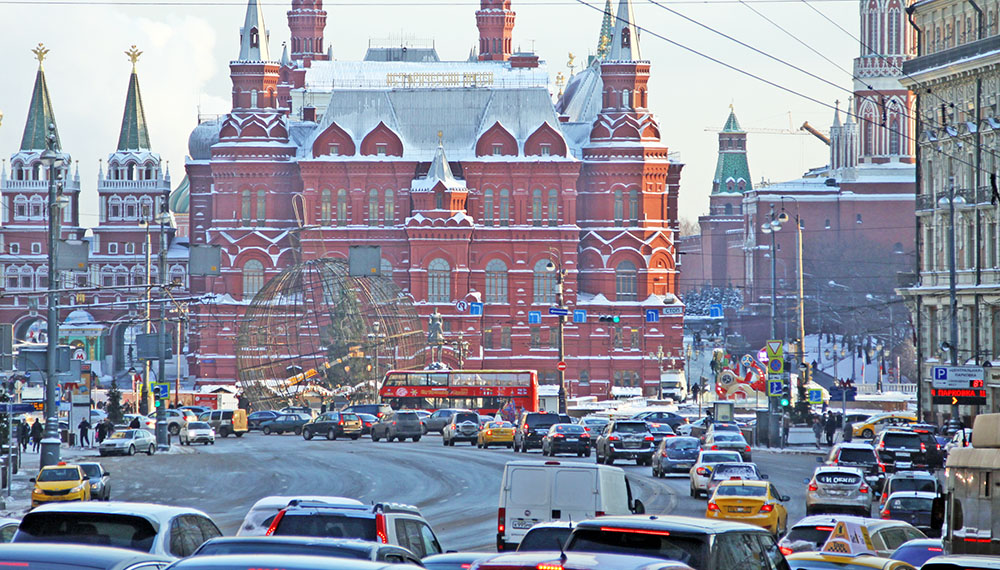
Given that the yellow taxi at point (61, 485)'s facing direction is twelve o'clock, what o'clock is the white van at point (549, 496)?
The white van is roughly at 11 o'clock from the yellow taxi.

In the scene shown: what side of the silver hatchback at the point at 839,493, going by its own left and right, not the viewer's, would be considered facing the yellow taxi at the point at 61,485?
left

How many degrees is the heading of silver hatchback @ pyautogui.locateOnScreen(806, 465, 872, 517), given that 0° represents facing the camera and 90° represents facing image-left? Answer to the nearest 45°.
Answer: approximately 180°

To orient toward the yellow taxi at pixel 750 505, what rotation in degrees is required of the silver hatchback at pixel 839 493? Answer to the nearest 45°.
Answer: approximately 135° to its left

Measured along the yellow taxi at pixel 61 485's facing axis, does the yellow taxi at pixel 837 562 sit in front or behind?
in front

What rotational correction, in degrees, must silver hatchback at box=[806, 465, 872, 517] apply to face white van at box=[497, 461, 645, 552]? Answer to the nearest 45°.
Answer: approximately 135° to its left

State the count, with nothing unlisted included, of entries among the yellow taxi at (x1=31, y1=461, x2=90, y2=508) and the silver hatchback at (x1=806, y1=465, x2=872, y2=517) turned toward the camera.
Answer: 1

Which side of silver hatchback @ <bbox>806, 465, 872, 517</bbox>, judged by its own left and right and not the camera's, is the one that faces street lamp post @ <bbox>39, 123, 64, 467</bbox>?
left

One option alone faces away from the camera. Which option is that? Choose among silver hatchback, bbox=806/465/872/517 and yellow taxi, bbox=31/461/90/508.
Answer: the silver hatchback

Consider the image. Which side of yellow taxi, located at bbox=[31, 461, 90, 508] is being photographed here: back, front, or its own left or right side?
front
